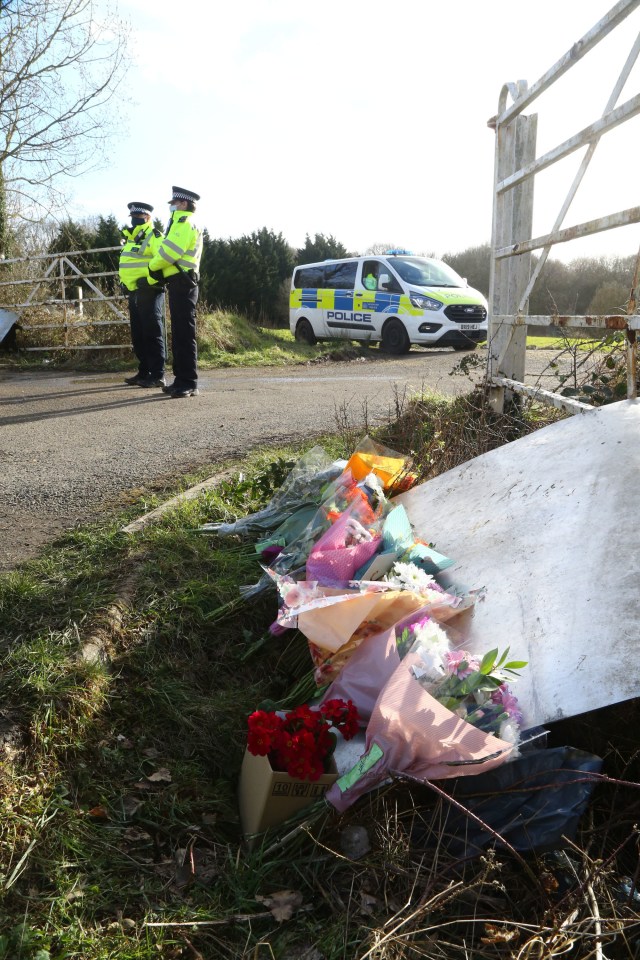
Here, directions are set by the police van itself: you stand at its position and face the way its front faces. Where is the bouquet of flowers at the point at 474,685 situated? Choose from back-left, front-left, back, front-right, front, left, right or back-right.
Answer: front-right

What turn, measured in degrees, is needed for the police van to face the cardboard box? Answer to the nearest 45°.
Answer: approximately 45° to its right

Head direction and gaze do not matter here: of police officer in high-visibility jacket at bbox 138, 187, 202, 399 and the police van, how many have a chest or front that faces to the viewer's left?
1

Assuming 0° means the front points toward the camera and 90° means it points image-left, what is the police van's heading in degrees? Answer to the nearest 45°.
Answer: approximately 315°

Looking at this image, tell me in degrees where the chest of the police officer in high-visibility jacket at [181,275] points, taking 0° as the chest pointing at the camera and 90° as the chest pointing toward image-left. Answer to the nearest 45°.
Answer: approximately 90°

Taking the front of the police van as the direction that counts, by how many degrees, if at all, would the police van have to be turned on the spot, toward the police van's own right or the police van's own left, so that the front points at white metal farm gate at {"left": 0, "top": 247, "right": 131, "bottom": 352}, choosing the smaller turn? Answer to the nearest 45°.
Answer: approximately 90° to the police van's own right
